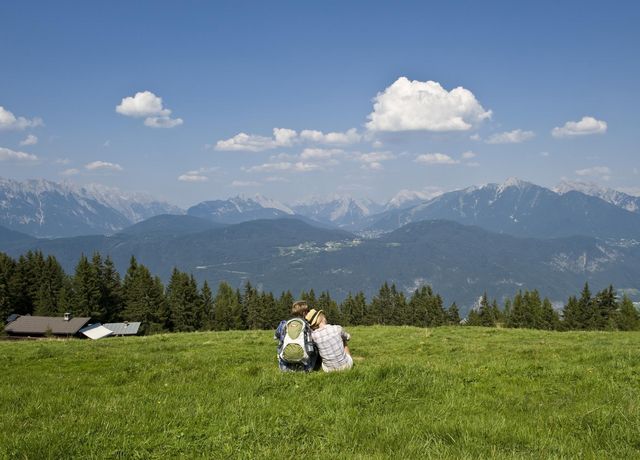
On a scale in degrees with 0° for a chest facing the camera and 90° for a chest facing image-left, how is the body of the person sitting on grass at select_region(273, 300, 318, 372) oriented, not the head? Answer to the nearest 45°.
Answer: approximately 180°
